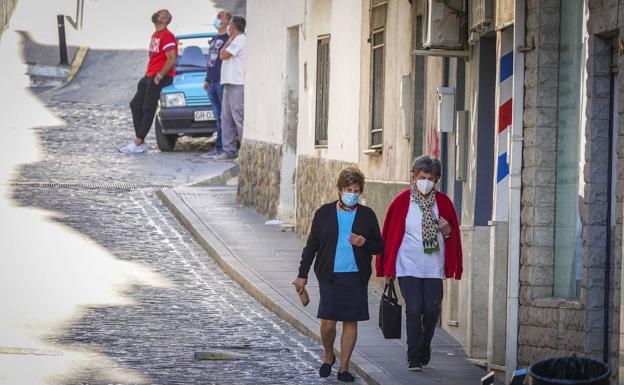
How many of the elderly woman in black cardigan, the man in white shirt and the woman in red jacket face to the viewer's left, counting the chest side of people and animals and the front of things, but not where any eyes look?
1

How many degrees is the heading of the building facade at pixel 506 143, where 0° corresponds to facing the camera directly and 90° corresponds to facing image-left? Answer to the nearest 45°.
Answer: approximately 45°

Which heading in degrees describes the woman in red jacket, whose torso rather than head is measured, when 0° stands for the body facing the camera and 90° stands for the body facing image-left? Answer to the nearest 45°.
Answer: approximately 0°

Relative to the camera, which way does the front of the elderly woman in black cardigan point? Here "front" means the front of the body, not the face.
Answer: toward the camera

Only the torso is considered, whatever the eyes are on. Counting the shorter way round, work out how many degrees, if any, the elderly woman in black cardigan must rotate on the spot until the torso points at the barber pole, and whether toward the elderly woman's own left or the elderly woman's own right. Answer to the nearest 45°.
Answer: approximately 90° to the elderly woman's own left

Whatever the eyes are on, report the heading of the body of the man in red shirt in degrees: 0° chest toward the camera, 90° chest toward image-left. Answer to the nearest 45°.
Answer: approximately 45°

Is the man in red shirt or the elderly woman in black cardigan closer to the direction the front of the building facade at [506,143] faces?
the elderly woman in black cardigan

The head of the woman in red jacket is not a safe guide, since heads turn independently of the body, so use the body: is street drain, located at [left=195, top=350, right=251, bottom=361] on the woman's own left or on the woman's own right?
on the woman's own right

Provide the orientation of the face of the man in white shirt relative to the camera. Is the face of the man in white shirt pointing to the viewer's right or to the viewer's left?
to the viewer's left

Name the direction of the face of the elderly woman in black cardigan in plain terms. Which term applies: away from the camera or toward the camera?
toward the camera

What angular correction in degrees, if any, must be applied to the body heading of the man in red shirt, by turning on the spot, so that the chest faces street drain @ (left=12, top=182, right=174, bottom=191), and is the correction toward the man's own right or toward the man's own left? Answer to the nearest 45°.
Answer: approximately 45° to the man's own left

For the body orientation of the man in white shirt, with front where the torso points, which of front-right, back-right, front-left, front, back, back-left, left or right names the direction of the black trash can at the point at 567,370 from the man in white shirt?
left

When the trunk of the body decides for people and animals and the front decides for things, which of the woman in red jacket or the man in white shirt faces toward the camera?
the woman in red jacket

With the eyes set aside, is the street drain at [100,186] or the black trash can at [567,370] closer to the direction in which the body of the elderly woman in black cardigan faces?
the black trash can

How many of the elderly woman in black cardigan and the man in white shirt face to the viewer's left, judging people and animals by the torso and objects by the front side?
1
